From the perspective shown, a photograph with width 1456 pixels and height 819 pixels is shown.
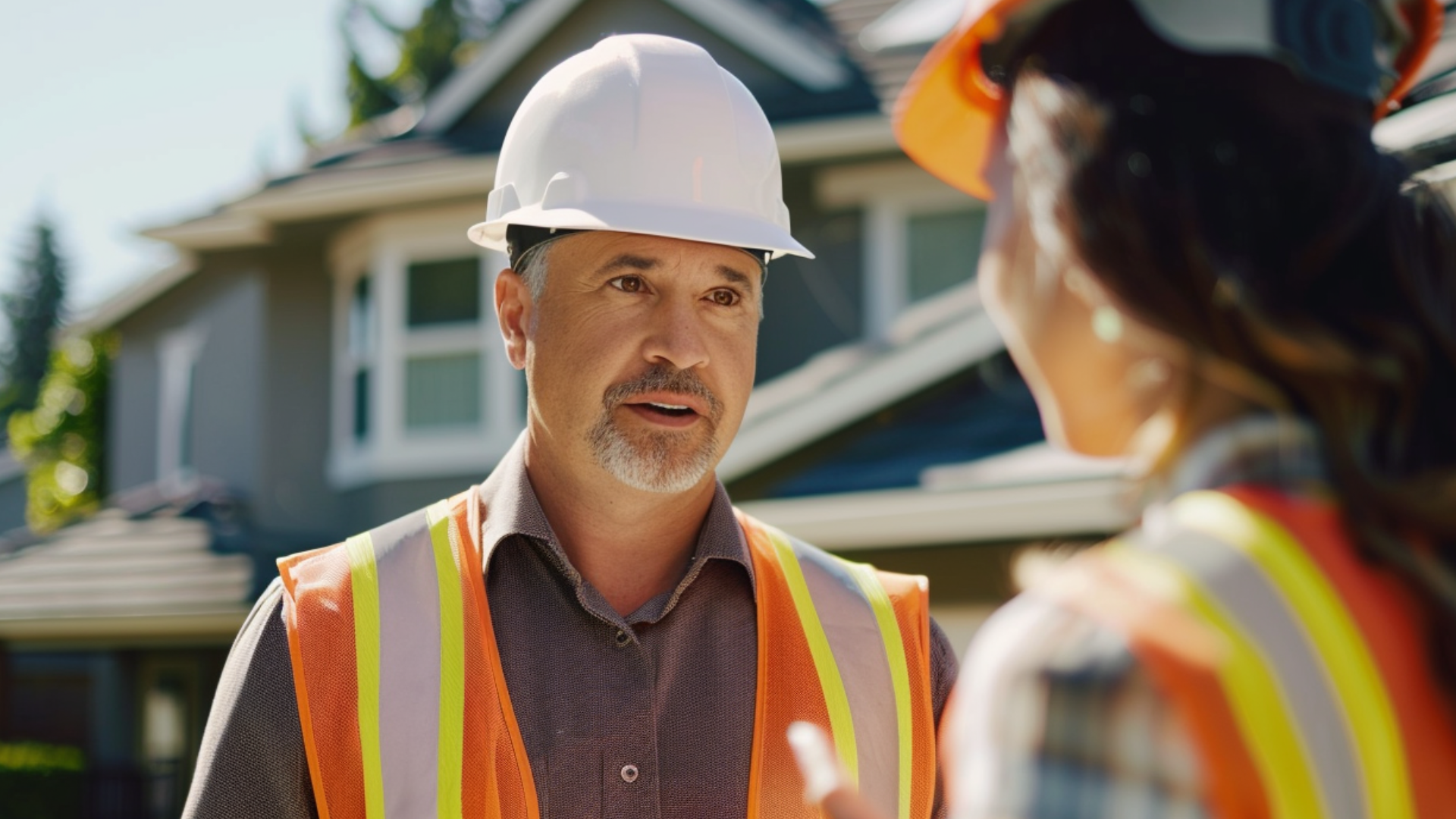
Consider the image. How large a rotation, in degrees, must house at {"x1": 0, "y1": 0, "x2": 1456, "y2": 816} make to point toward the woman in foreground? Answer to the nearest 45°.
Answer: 0° — it already faces them

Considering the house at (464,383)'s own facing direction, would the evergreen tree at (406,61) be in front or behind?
behind

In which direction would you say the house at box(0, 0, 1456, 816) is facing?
toward the camera

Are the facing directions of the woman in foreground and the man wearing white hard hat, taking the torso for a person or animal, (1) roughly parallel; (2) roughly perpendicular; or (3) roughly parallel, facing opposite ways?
roughly parallel, facing opposite ways

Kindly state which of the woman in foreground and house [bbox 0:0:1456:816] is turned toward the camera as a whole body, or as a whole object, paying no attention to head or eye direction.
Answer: the house

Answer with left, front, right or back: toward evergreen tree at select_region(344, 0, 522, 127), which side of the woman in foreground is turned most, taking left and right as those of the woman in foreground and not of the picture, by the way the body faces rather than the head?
front

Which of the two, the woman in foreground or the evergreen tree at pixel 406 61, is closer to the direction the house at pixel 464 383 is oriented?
the woman in foreground

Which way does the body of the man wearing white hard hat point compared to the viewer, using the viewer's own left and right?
facing the viewer and to the right of the viewer

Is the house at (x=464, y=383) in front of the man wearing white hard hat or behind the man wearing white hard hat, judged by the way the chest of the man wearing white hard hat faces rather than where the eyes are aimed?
behind

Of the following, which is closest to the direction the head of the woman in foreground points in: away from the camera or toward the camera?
away from the camera

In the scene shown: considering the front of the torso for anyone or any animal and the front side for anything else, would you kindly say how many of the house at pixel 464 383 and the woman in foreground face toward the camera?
1

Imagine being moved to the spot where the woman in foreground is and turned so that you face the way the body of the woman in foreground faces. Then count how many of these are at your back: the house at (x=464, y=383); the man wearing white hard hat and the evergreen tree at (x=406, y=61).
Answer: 0

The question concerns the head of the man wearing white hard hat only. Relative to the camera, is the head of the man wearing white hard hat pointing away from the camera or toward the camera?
toward the camera

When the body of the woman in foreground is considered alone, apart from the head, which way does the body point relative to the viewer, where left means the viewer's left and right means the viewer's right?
facing away from the viewer and to the left of the viewer

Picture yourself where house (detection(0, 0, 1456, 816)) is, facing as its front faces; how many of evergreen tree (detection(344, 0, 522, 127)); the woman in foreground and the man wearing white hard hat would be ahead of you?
2

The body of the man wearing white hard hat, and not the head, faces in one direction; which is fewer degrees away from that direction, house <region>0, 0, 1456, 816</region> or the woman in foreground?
the woman in foreground

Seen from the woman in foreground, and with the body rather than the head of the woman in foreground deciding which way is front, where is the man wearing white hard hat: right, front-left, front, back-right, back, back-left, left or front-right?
front
